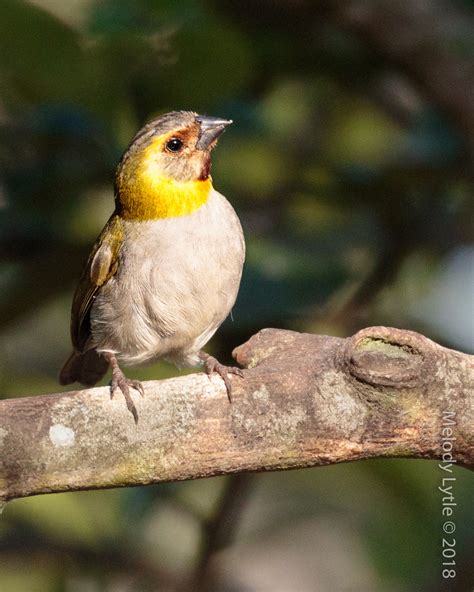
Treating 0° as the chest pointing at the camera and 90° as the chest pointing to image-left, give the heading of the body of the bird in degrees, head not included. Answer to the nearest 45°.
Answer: approximately 315°
